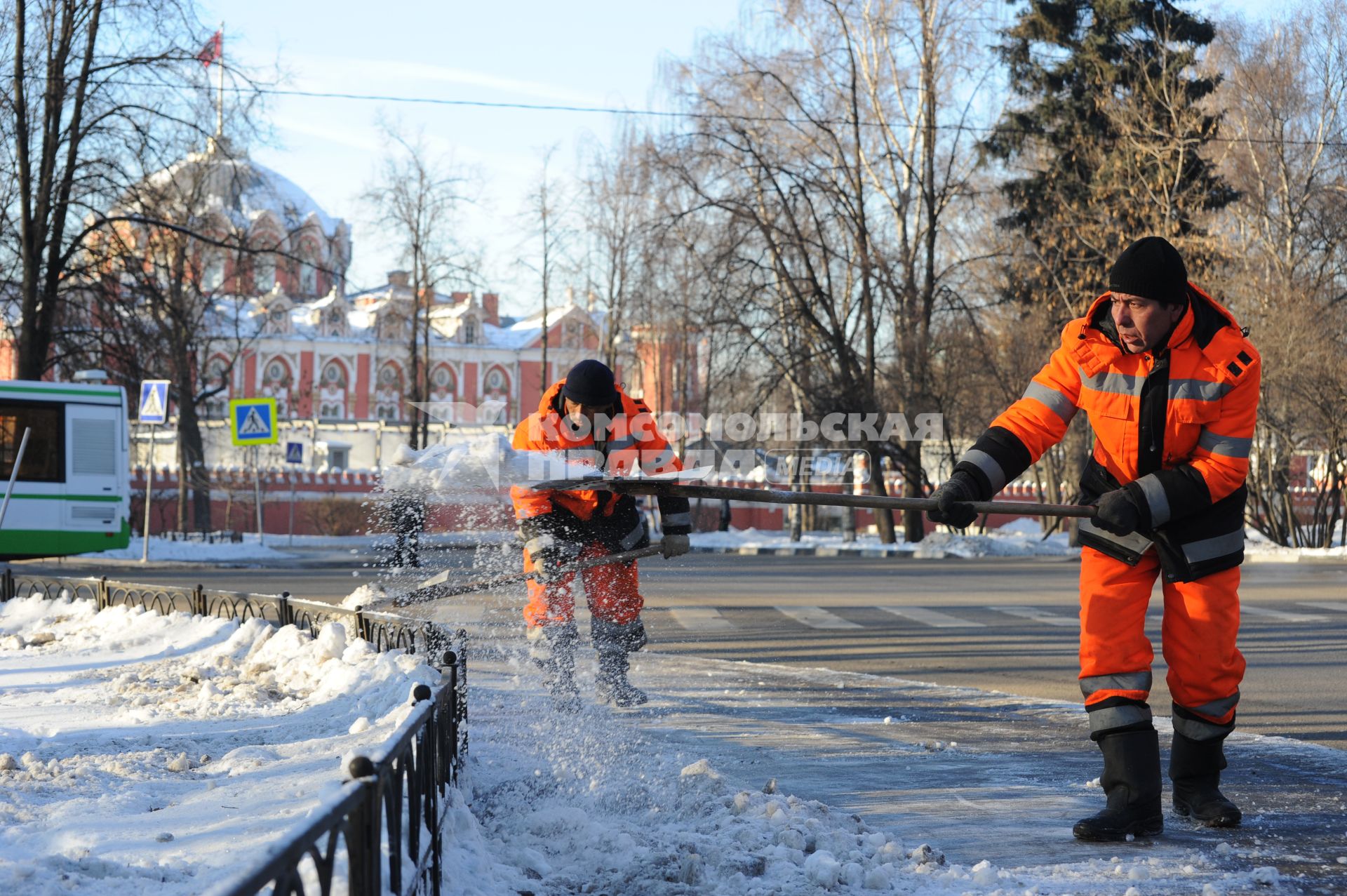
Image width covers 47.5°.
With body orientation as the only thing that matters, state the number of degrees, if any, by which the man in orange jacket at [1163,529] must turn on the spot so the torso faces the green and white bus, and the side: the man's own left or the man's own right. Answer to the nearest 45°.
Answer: approximately 90° to the man's own right

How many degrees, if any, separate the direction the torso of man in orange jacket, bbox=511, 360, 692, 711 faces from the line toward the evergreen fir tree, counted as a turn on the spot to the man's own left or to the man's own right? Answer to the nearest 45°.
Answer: approximately 135° to the man's own left

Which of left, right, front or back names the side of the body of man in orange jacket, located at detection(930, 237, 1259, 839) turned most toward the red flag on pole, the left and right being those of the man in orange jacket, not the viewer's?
right

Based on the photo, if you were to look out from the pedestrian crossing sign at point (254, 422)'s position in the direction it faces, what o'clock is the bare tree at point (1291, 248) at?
The bare tree is roughly at 9 o'clock from the pedestrian crossing sign.

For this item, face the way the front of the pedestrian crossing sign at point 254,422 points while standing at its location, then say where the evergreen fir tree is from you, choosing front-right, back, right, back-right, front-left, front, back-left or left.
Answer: left

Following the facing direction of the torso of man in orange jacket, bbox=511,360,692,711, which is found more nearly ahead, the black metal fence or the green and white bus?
the black metal fence

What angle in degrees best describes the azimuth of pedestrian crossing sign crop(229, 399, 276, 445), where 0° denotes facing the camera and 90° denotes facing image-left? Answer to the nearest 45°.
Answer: approximately 0°

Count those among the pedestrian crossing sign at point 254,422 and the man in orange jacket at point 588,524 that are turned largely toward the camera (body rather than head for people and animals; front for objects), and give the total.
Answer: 2

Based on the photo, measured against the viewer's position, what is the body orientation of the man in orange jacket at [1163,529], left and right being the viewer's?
facing the viewer and to the left of the viewer

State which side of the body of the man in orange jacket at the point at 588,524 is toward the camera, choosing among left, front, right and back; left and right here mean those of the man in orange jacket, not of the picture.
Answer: front

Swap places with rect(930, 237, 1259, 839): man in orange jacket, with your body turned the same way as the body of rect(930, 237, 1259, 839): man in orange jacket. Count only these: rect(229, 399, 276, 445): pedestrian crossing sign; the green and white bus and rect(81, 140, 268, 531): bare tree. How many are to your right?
3

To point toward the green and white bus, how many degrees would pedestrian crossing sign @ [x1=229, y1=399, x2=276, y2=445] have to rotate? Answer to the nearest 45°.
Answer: approximately 45° to its right

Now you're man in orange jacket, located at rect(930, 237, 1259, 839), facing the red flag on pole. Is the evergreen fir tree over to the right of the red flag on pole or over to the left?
right
